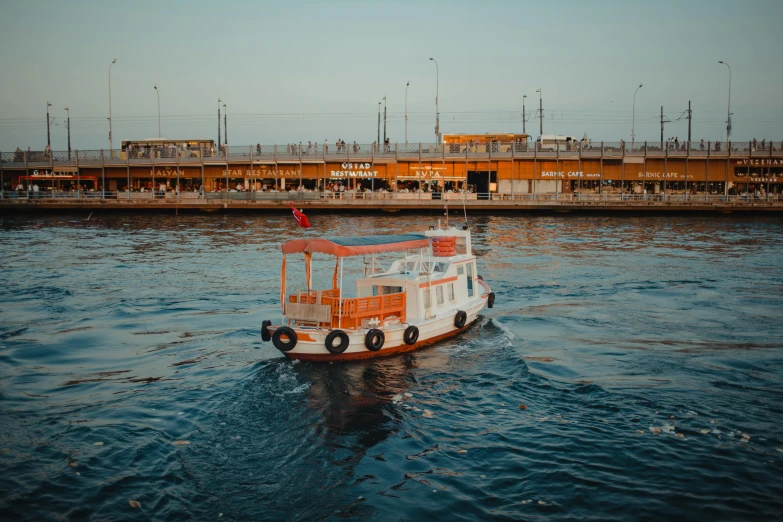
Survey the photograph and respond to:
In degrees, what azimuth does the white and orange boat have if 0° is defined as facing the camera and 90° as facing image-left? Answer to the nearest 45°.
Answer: approximately 225°
